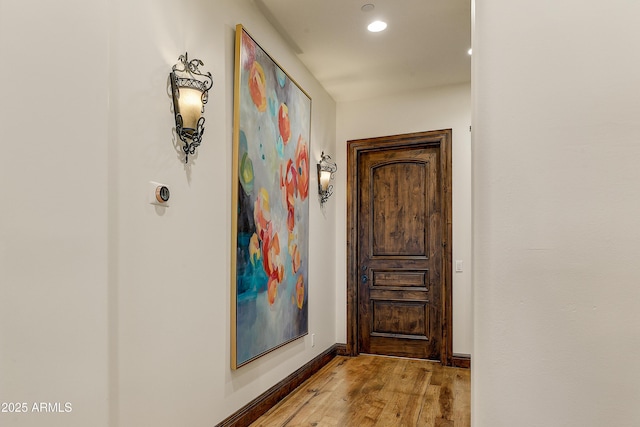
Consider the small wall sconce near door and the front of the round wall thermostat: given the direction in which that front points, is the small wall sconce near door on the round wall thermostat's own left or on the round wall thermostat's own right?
on the round wall thermostat's own left

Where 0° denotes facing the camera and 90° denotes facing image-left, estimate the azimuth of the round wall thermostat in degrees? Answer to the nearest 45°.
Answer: approximately 315°

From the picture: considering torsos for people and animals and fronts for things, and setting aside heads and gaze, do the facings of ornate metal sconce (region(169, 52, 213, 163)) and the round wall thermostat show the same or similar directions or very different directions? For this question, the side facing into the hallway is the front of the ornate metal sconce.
same or similar directions

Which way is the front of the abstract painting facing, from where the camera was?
facing the viewer and to the right of the viewer

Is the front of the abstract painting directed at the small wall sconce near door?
no

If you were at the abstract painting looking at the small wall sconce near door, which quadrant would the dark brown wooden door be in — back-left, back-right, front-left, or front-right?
front-right

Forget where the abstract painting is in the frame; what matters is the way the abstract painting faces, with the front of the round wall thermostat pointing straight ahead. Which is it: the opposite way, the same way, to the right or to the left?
the same way

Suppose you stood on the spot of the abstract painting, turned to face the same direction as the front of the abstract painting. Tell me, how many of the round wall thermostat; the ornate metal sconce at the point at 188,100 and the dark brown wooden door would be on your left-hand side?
1

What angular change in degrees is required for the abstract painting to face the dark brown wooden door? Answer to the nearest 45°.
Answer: approximately 90° to its left

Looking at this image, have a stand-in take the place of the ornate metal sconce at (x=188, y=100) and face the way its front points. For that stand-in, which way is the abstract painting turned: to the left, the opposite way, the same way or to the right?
the same way

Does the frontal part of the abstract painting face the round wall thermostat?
no

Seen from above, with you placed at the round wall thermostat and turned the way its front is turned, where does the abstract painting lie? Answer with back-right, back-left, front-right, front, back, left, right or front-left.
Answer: left

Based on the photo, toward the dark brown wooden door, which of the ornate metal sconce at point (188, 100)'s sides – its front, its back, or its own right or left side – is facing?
left

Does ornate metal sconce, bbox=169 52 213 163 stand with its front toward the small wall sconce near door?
no
